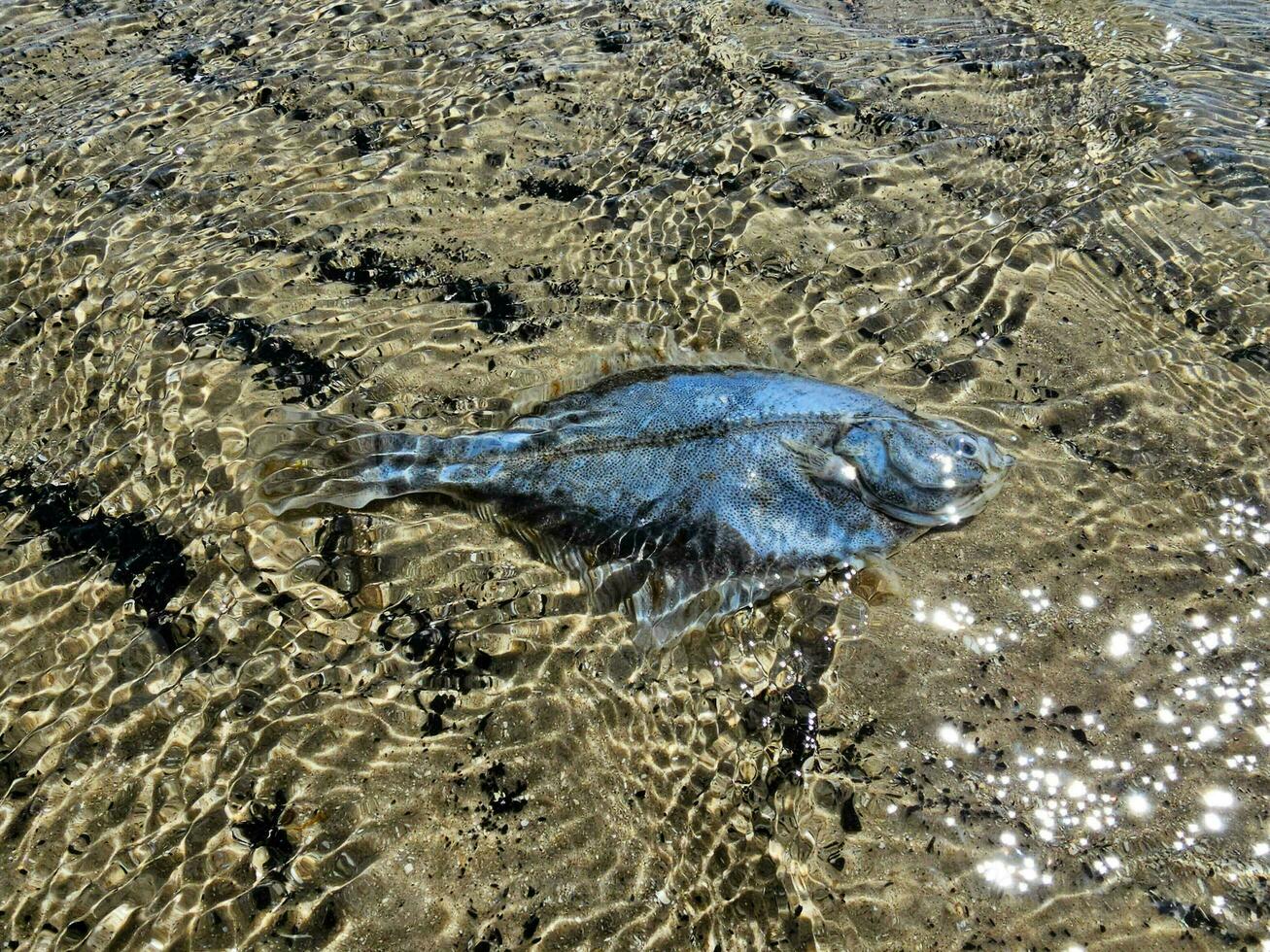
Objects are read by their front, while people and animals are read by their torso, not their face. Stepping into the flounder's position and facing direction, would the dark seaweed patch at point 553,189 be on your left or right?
on your left

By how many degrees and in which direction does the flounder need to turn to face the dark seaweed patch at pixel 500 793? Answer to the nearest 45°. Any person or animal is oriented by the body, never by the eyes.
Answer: approximately 135° to its right

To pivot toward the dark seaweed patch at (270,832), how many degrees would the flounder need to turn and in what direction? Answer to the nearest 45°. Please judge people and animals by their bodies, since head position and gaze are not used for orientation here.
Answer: approximately 135° to its right

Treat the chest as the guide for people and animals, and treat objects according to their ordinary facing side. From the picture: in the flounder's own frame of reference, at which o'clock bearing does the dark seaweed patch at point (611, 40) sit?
The dark seaweed patch is roughly at 9 o'clock from the flounder.

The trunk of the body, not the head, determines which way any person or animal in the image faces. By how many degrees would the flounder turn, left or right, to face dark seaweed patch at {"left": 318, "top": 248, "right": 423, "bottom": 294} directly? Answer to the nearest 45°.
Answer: approximately 135° to its left

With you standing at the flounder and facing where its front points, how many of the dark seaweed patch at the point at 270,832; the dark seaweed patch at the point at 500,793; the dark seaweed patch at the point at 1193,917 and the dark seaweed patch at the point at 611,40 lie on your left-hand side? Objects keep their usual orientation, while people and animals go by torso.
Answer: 1

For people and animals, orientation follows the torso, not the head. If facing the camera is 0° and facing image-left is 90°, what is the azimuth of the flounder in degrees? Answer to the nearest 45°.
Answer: approximately 270°

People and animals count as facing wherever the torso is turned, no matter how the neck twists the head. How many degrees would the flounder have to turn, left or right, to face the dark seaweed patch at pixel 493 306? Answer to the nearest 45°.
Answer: approximately 135° to its left

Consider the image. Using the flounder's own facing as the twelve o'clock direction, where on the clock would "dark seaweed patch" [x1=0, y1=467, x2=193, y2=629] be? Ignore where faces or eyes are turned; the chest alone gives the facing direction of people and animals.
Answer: The dark seaweed patch is roughly at 6 o'clock from the flounder.

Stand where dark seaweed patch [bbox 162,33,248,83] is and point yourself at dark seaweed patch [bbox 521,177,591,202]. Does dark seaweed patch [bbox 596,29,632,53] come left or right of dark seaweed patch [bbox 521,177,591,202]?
left

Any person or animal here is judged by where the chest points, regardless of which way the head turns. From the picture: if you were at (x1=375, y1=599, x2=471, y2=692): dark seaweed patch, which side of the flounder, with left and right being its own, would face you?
back
